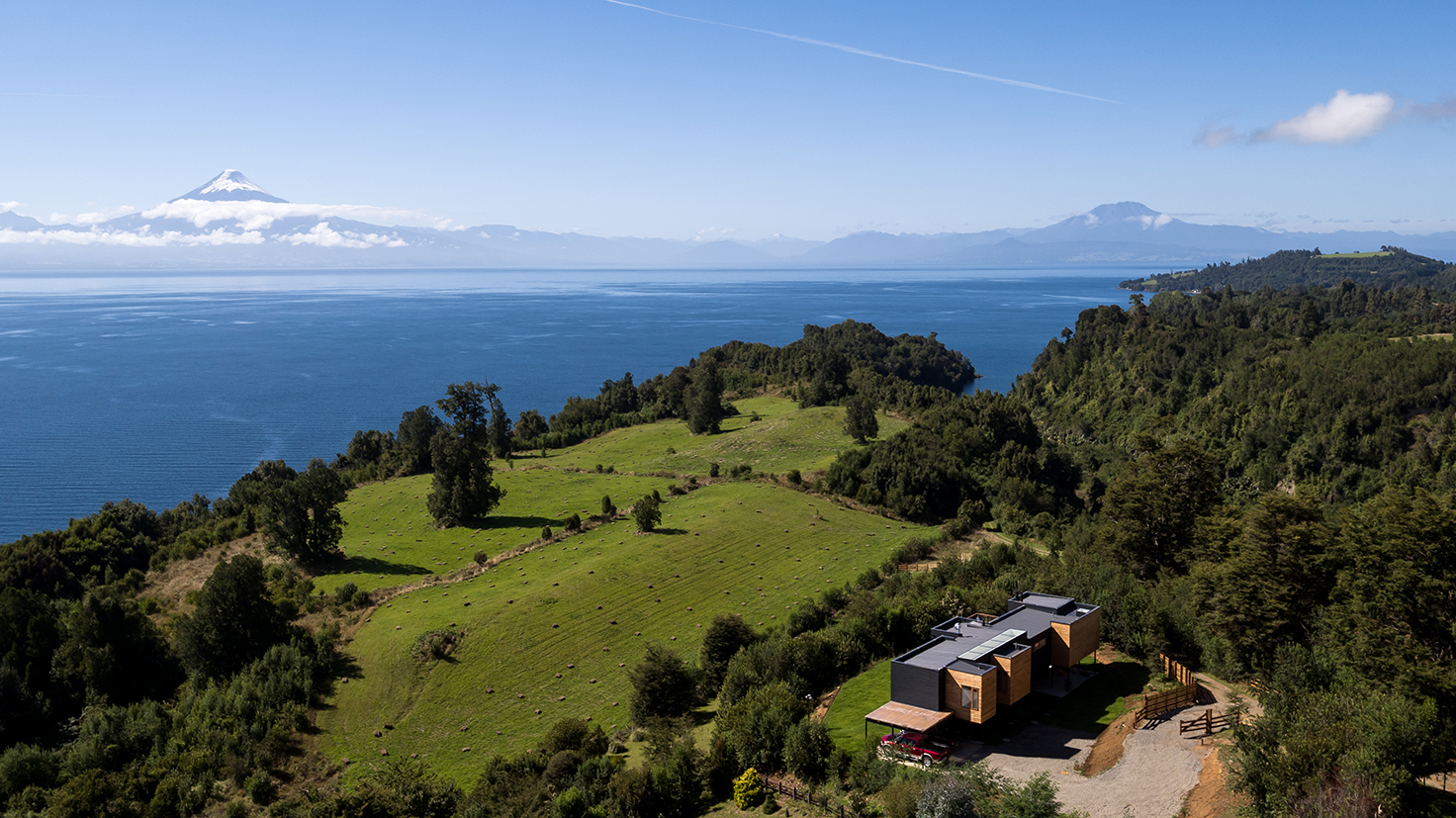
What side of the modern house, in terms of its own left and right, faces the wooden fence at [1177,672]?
left

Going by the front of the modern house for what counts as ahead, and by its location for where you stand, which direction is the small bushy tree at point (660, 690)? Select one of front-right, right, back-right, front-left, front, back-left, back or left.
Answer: back-right

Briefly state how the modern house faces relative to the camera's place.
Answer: facing the viewer and to the right of the viewer

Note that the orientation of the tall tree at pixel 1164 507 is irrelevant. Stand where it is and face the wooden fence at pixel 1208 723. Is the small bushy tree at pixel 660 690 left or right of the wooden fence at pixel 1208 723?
right

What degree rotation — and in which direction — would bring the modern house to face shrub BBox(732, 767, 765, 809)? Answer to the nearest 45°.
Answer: approximately 90° to its right

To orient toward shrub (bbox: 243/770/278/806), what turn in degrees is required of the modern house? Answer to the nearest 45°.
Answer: approximately 135° to its right

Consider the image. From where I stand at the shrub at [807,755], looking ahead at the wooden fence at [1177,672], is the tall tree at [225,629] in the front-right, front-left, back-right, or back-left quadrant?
back-left

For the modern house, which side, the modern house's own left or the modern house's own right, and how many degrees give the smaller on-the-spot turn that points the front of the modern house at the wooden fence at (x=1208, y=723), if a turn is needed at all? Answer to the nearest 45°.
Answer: approximately 45° to the modern house's own left

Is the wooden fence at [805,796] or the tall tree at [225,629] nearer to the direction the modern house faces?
the wooden fence
